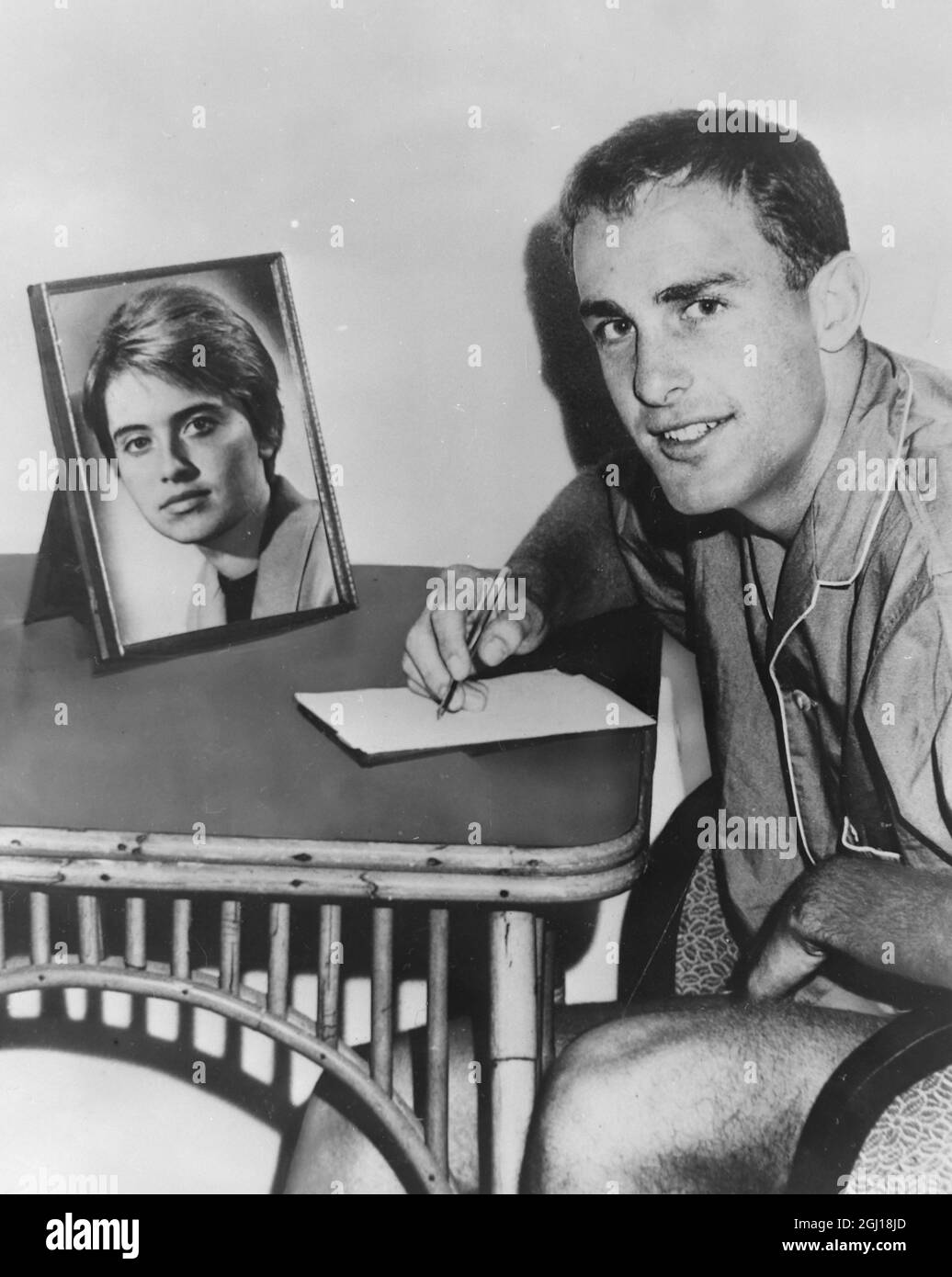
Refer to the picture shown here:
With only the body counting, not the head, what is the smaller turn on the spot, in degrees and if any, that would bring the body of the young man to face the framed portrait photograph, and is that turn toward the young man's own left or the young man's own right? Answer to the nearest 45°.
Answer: approximately 45° to the young man's own right

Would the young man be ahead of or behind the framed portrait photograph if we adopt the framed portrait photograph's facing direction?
ahead

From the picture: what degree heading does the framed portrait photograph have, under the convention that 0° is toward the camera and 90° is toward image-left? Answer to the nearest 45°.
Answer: approximately 315°

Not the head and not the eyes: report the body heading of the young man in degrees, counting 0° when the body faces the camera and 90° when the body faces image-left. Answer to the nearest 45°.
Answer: approximately 45°
